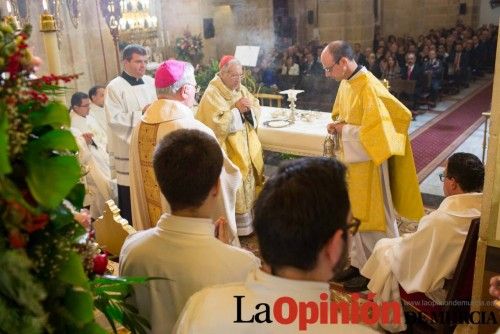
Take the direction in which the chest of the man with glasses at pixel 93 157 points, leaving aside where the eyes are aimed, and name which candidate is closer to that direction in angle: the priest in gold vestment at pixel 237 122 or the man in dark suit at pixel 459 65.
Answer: the priest in gold vestment

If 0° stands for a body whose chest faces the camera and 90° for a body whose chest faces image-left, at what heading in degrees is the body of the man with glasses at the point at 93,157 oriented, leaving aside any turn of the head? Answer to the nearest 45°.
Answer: approximately 315°

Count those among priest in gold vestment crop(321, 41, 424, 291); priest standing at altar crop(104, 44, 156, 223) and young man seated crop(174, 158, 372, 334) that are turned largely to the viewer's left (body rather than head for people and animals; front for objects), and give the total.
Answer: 1

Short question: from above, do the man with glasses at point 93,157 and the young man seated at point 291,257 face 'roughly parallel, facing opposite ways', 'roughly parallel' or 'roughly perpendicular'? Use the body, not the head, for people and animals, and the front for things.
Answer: roughly perpendicular

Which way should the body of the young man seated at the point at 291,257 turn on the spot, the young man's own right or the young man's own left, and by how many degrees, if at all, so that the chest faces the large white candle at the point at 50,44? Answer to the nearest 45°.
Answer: approximately 90° to the young man's own left

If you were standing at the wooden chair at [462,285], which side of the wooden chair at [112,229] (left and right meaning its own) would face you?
right

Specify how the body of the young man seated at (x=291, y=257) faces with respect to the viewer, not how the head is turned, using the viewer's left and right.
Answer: facing away from the viewer and to the right of the viewer

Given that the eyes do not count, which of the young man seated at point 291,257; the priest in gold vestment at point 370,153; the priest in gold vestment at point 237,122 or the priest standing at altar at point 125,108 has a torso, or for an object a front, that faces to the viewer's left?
the priest in gold vestment at point 370,153

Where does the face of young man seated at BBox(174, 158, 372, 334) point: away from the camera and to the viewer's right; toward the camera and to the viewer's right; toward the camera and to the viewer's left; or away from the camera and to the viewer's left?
away from the camera and to the viewer's right

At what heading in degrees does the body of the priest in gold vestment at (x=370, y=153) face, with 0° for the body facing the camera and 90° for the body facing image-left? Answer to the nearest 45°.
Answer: approximately 90°

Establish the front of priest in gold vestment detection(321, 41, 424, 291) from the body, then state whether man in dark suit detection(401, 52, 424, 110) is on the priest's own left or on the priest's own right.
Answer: on the priest's own right

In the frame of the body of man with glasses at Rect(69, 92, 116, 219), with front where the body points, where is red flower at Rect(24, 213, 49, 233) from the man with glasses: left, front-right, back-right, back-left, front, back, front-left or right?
front-right
